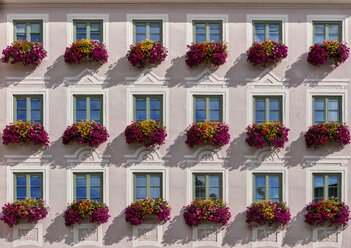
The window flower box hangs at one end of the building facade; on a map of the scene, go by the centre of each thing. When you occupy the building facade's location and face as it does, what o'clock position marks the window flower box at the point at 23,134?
The window flower box is roughly at 3 o'clock from the building facade.

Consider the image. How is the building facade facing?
toward the camera

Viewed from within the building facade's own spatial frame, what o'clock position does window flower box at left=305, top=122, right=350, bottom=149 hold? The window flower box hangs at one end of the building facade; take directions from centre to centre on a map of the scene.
The window flower box is roughly at 9 o'clock from the building facade.
